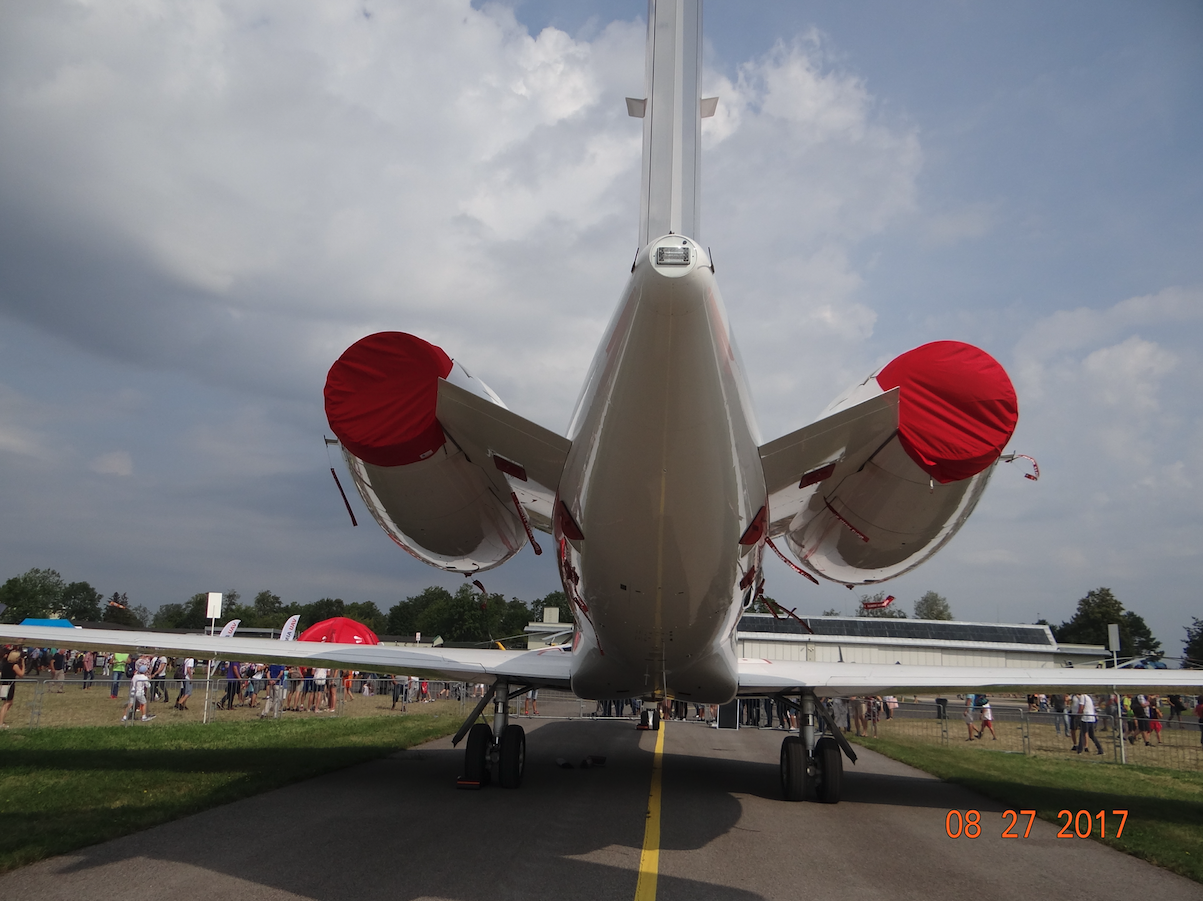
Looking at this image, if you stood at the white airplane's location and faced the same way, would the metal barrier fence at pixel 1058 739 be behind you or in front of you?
in front

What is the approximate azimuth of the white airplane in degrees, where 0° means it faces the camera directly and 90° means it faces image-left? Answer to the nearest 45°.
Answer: approximately 180°

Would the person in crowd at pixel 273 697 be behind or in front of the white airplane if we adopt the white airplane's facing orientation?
in front

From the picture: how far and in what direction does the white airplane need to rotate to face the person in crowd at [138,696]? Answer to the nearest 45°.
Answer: approximately 45° to its left

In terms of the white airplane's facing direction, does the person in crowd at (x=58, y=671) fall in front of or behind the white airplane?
in front

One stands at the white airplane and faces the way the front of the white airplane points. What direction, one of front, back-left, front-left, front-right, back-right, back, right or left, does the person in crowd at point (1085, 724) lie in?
front-right

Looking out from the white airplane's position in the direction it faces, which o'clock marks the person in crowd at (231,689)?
The person in crowd is roughly at 11 o'clock from the white airplane.

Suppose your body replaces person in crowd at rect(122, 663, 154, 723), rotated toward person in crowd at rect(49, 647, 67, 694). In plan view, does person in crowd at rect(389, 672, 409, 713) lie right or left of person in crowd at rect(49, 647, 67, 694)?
right
